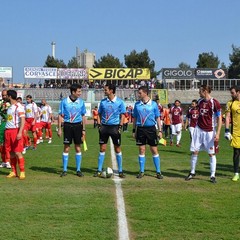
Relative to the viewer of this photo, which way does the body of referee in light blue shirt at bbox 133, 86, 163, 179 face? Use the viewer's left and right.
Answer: facing the viewer

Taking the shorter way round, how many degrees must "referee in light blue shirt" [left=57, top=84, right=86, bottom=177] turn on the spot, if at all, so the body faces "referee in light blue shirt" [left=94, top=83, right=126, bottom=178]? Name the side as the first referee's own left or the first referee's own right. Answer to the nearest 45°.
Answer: approximately 90° to the first referee's own left

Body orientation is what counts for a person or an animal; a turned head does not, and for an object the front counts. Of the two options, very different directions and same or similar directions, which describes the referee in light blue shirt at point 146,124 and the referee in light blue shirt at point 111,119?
same or similar directions

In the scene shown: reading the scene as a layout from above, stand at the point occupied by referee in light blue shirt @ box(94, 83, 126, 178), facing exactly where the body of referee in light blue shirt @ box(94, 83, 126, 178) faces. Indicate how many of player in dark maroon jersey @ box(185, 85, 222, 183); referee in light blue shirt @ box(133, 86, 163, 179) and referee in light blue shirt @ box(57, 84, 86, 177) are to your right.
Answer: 1

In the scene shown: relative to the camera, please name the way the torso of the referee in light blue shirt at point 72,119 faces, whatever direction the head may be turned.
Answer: toward the camera

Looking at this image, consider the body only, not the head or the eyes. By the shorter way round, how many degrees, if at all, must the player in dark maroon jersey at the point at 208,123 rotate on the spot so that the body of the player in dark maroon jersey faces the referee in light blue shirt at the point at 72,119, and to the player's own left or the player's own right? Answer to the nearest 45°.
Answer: approximately 45° to the player's own right

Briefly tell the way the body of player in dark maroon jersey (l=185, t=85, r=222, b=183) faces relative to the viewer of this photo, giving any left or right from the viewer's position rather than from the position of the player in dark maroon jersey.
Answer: facing the viewer and to the left of the viewer

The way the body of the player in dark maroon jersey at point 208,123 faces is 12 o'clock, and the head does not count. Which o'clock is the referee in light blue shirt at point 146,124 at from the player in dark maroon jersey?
The referee in light blue shirt is roughly at 2 o'clock from the player in dark maroon jersey.

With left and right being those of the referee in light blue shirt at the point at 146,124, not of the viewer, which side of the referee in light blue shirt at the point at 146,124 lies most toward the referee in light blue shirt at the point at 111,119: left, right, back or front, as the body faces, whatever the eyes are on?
right

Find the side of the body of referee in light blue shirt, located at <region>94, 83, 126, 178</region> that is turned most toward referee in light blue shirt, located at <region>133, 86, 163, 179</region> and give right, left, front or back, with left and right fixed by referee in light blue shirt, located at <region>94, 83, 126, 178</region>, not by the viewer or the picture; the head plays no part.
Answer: left

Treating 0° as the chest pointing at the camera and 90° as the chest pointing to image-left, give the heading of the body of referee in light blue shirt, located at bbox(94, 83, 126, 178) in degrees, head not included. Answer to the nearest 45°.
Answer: approximately 0°

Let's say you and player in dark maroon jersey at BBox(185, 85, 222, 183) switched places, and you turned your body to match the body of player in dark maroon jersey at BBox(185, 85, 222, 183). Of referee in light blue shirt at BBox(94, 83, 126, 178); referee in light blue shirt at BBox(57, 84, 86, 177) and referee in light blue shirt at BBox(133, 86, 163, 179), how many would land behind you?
0

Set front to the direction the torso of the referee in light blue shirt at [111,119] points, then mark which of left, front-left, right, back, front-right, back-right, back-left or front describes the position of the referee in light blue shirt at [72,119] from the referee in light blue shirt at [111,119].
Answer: right

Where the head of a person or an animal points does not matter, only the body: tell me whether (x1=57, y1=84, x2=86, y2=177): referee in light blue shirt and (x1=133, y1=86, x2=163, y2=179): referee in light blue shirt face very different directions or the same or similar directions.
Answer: same or similar directions

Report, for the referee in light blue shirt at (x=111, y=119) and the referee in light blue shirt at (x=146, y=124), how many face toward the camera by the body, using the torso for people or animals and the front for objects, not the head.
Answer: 2

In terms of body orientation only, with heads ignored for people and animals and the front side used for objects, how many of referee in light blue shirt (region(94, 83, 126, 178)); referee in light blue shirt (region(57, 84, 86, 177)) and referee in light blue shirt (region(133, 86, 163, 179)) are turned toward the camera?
3
